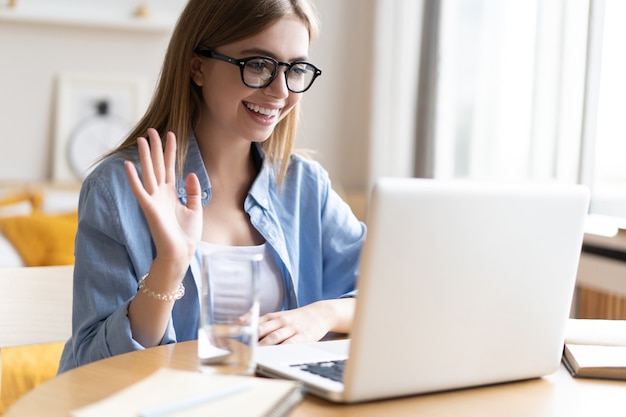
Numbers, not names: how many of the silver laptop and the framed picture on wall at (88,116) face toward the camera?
1

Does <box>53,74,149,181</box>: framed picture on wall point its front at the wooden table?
yes

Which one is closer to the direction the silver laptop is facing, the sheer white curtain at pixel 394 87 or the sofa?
the sofa

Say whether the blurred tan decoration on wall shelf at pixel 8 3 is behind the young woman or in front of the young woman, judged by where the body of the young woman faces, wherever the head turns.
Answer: behind

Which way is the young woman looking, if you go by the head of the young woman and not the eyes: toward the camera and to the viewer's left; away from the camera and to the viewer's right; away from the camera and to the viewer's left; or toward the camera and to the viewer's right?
toward the camera and to the viewer's right

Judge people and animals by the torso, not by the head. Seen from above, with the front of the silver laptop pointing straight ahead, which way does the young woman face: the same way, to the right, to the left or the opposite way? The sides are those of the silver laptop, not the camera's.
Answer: the opposite way

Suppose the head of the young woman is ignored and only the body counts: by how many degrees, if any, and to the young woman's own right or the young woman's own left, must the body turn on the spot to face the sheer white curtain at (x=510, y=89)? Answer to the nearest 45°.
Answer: approximately 90° to the young woman's own left

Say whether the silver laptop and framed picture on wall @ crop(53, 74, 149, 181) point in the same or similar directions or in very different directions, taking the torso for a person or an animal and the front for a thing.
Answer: very different directions

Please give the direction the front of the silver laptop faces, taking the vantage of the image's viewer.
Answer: facing away from the viewer and to the left of the viewer

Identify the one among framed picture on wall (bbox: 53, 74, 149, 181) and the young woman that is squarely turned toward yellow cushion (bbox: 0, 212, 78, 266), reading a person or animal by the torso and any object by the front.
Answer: the framed picture on wall

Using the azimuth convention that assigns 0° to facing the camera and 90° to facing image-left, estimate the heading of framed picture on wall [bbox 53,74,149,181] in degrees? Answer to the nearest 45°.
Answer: approximately 0°
